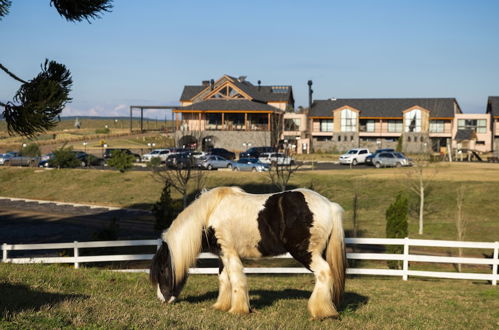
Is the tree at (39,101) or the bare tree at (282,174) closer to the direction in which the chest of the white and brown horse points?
the tree

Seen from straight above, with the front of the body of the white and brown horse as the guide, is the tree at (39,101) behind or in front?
in front

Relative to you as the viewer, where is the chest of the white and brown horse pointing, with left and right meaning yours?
facing to the left of the viewer

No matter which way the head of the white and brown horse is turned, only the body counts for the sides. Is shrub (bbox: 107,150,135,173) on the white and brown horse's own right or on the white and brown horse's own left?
on the white and brown horse's own right

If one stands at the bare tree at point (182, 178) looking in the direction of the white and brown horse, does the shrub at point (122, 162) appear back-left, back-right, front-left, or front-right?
back-right

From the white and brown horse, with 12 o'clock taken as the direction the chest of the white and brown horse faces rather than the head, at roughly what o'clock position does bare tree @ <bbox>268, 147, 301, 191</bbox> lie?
The bare tree is roughly at 3 o'clock from the white and brown horse.

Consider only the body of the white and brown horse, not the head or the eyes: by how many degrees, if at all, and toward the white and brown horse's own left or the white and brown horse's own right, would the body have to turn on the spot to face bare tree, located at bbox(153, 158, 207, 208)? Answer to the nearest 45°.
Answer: approximately 90° to the white and brown horse's own right
